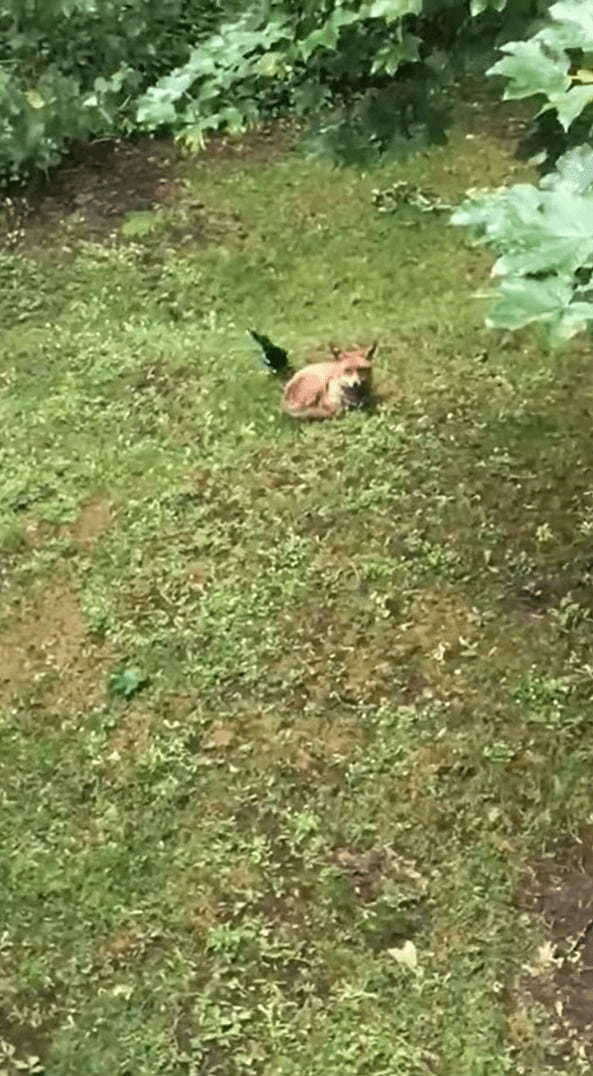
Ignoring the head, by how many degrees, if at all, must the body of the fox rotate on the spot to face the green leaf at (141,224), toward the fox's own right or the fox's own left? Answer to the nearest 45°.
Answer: approximately 135° to the fox's own left

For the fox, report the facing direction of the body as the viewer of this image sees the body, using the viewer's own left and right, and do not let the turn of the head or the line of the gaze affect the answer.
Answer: facing the viewer and to the right of the viewer

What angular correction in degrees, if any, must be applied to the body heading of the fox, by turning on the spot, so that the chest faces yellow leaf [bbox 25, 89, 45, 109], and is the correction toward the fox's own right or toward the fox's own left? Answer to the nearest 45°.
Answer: approximately 135° to the fox's own left
